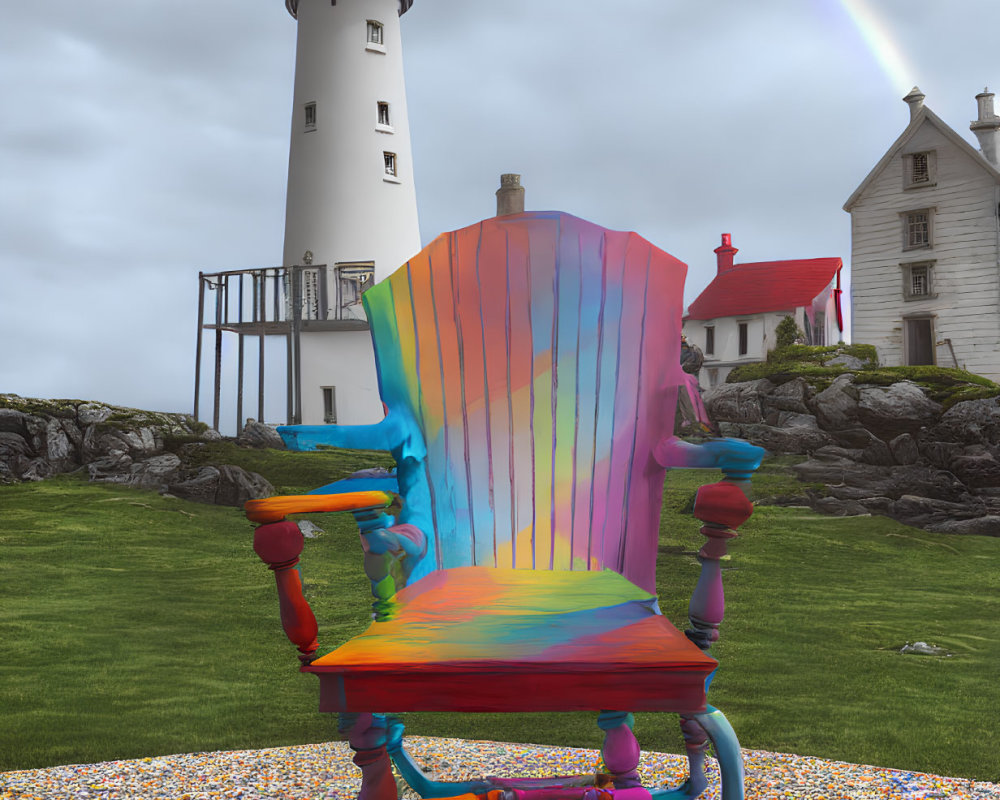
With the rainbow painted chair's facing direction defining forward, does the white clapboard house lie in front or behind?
behind

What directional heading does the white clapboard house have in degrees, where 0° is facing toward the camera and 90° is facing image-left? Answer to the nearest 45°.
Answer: approximately 0°

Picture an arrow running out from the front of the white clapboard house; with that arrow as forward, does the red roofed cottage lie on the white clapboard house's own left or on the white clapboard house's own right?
on the white clapboard house's own right

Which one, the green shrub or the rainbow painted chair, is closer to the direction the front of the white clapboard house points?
the rainbow painted chair

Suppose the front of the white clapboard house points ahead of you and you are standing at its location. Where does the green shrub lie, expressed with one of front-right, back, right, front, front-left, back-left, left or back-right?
right

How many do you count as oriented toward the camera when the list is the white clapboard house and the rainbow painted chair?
2

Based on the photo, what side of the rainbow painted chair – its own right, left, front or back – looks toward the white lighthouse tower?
back

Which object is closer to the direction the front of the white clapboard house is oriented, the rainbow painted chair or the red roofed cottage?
the rainbow painted chair
